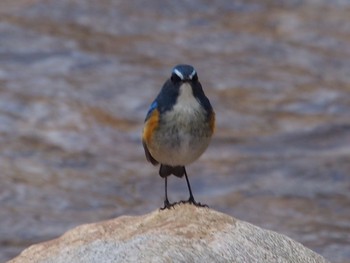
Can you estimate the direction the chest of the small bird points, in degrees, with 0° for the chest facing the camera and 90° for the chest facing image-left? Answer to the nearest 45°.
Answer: approximately 0°
